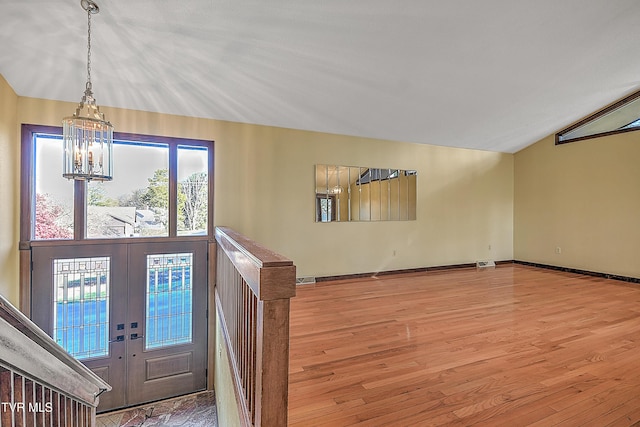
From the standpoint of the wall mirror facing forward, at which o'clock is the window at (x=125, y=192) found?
The window is roughly at 2 o'clock from the wall mirror.

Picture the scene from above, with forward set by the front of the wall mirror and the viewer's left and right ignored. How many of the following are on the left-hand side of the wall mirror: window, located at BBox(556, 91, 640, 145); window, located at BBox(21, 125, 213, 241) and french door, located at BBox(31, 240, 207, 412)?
1

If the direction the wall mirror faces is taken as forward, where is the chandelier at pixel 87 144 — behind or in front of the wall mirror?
in front

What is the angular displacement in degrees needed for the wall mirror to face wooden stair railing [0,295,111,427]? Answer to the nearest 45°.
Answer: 0° — it already faces it

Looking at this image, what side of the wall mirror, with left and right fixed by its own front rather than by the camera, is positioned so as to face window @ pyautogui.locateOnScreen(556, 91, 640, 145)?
left

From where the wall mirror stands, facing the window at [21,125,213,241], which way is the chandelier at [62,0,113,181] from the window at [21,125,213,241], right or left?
left

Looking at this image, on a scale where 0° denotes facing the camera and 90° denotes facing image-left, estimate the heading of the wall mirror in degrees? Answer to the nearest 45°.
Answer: approximately 0°
